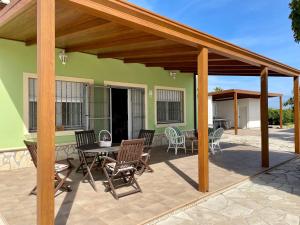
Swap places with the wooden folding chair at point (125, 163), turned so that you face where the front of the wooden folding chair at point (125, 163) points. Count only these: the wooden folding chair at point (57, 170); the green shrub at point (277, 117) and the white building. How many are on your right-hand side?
2

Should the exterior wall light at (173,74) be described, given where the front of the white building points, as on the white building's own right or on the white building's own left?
on the white building's own right

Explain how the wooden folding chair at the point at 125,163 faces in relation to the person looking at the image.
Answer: facing away from the viewer and to the left of the viewer

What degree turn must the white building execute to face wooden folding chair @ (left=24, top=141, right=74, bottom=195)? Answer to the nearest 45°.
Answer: approximately 45° to its right

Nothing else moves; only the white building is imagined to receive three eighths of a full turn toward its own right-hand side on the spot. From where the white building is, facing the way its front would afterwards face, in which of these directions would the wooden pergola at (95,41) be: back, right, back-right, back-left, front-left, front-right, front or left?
left

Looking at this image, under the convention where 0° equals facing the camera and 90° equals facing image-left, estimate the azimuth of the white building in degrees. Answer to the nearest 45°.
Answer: approximately 315°

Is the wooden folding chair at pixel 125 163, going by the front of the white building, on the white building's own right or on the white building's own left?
on the white building's own right

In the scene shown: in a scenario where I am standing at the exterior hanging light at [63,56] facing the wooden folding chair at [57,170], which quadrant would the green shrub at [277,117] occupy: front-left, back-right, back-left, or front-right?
back-left

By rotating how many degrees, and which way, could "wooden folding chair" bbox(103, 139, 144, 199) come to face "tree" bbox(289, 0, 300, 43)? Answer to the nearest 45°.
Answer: approximately 90° to its right

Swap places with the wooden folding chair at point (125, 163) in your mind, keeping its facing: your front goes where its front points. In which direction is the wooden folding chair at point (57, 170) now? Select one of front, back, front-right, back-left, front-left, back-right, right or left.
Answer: front-left

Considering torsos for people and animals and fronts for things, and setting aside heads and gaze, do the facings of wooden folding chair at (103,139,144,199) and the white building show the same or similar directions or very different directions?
very different directions

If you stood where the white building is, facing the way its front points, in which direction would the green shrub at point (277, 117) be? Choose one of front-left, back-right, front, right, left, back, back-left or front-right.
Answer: left
